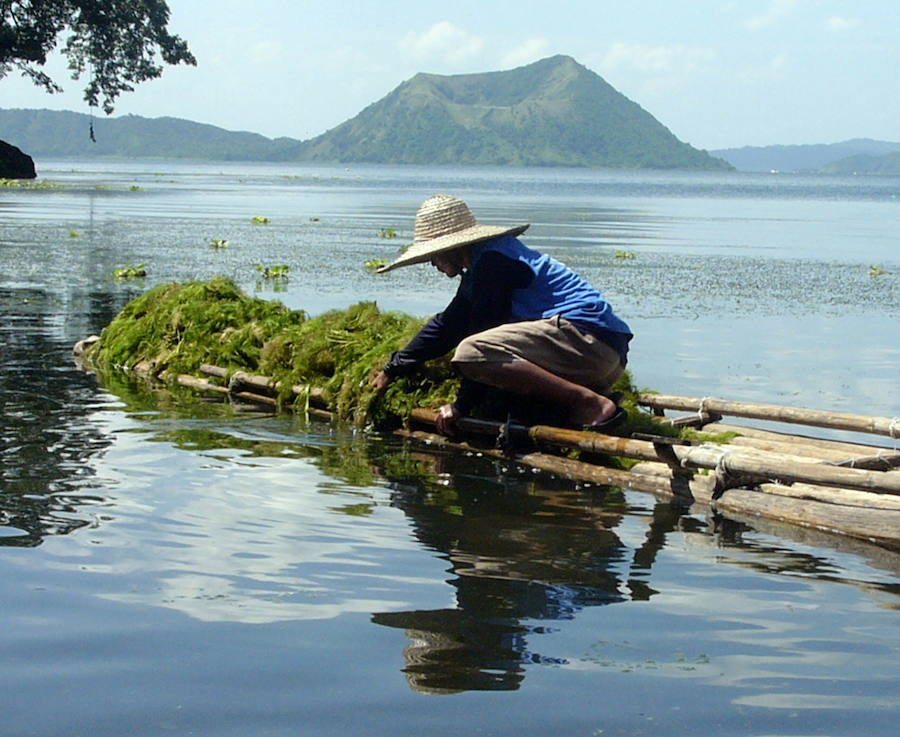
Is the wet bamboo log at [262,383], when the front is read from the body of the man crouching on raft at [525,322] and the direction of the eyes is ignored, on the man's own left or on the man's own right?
on the man's own right

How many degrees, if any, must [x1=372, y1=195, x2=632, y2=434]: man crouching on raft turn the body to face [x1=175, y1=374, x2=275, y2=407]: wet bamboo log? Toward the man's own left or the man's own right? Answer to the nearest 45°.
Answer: approximately 45° to the man's own right

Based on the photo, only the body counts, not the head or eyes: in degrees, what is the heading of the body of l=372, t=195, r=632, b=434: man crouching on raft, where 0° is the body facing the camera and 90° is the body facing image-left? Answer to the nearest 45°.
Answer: approximately 90°

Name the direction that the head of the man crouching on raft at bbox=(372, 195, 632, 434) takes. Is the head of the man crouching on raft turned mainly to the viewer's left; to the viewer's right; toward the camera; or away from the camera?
to the viewer's left

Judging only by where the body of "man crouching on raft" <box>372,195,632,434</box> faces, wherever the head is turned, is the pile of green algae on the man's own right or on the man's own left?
on the man's own right

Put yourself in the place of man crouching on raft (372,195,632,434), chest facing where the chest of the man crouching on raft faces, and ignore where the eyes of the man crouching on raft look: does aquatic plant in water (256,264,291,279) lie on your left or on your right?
on your right

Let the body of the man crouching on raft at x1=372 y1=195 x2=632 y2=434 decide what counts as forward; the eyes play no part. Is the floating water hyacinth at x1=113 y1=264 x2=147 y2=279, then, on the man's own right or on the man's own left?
on the man's own right

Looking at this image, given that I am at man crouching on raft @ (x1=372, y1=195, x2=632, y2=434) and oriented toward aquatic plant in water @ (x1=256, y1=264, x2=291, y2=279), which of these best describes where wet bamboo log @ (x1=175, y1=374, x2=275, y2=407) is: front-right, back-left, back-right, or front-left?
front-left
